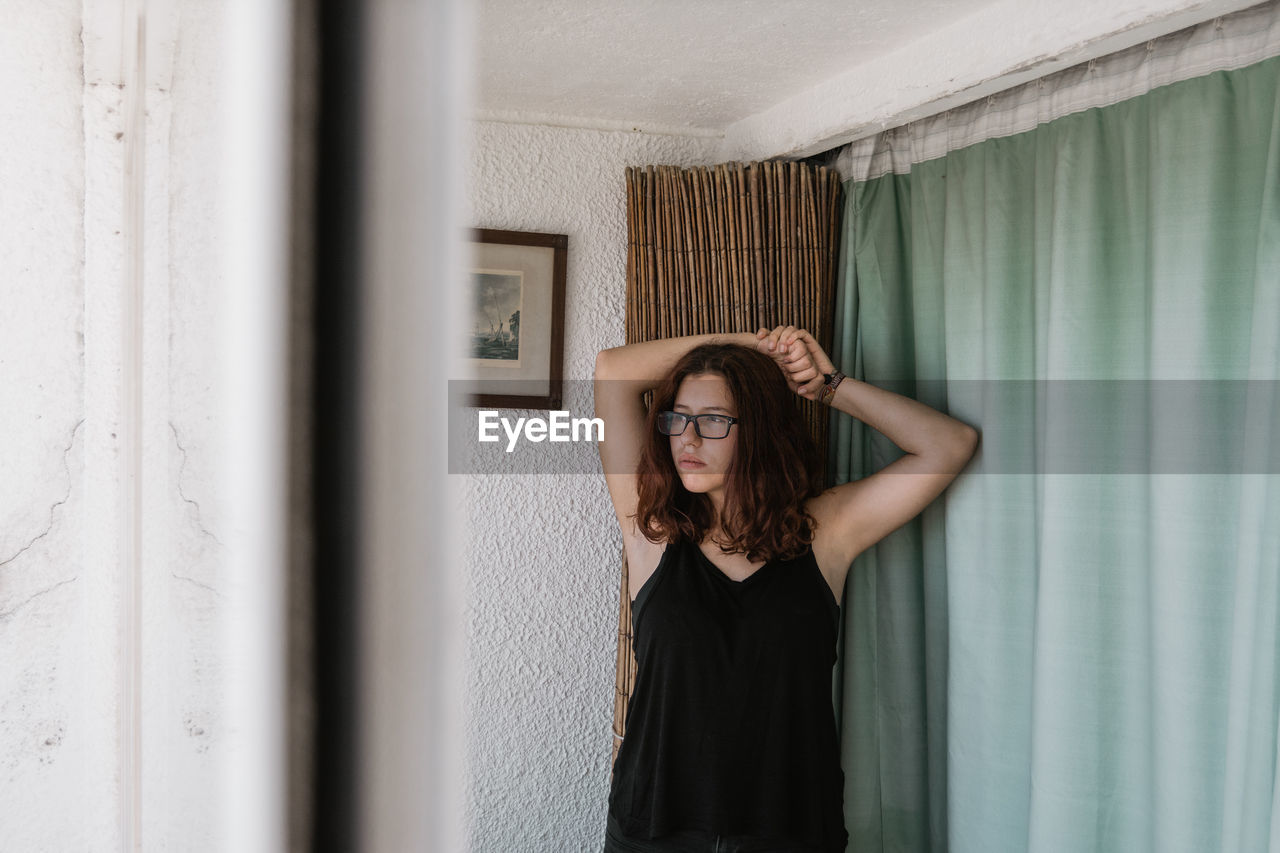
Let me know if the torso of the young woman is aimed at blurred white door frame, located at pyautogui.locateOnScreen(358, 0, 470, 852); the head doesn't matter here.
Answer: yes

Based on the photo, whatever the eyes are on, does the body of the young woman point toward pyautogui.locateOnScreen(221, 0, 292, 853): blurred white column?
yes

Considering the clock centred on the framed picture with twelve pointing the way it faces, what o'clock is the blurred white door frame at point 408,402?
The blurred white door frame is roughly at 12 o'clock from the framed picture.

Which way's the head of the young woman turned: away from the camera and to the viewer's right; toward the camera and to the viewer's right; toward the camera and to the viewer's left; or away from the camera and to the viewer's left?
toward the camera and to the viewer's left

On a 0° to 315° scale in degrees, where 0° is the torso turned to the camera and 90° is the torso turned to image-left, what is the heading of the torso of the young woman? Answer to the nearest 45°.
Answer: approximately 0°

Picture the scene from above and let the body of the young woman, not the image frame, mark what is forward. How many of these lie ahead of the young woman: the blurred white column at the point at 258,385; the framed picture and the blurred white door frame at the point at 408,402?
2

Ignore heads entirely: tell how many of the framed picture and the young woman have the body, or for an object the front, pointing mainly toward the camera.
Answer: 2

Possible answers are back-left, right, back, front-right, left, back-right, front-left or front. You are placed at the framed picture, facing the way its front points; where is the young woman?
front-left

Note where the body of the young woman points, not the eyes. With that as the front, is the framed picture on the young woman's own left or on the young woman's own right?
on the young woman's own right

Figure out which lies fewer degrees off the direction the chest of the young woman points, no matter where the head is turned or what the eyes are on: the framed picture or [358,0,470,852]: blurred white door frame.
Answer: the blurred white door frame
